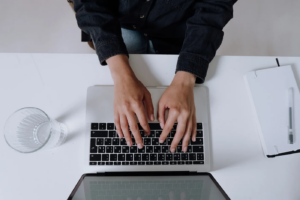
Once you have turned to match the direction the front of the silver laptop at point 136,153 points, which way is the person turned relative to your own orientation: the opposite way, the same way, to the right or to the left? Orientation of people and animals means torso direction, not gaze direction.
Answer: the opposite way

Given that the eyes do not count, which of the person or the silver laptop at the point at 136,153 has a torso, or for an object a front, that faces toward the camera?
the person

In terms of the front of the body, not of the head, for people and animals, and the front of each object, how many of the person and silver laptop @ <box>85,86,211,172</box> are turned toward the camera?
1

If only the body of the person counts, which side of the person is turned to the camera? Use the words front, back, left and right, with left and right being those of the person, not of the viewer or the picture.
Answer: front

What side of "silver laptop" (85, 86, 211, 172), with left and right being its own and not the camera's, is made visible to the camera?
back
